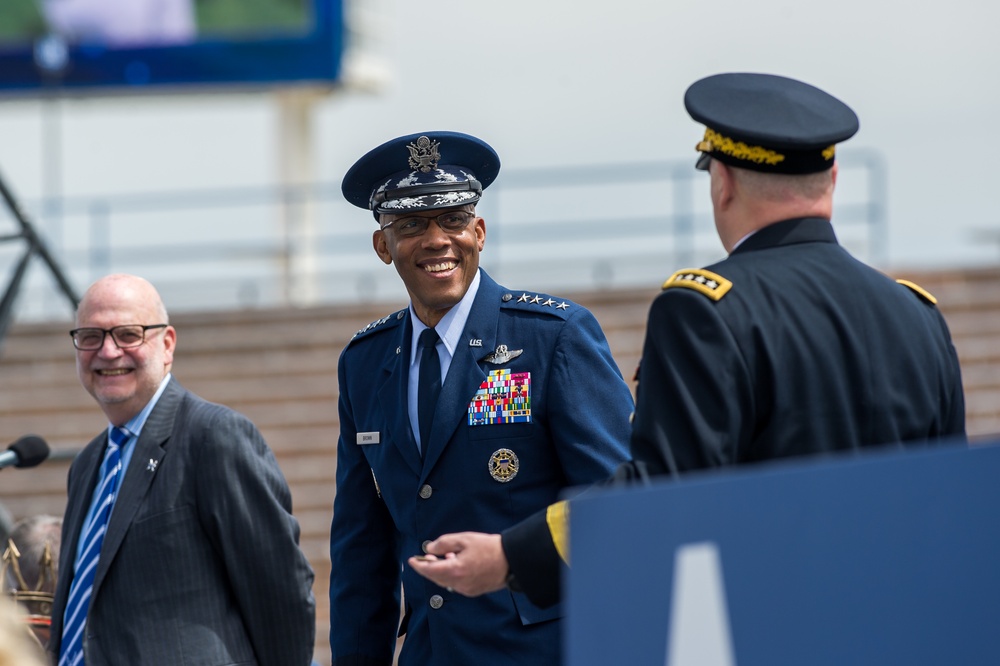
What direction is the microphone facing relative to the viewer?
to the viewer's right

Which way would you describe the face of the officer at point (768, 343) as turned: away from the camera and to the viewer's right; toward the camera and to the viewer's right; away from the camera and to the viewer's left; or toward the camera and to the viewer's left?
away from the camera and to the viewer's left

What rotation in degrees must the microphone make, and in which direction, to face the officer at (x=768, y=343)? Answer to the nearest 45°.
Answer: approximately 45° to its right

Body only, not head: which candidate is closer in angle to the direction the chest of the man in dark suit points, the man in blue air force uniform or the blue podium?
the blue podium

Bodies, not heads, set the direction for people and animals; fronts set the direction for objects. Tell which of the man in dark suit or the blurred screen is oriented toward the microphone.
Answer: the blurred screen

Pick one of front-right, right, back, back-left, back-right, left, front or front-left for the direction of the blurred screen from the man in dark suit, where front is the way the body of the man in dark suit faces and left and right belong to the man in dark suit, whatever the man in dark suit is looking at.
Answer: back-right

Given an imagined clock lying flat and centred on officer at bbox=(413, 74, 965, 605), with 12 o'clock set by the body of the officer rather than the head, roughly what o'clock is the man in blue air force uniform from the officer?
The man in blue air force uniform is roughly at 12 o'clock from the officer.

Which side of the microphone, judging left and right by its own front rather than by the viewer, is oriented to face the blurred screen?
left

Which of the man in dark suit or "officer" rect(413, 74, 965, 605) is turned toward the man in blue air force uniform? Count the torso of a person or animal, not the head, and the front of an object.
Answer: the officer

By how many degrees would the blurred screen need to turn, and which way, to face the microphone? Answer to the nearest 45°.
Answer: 0° — it already faces it

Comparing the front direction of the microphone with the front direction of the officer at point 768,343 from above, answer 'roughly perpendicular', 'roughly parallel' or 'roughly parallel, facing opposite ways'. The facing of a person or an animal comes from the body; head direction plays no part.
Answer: roughly perpendicular

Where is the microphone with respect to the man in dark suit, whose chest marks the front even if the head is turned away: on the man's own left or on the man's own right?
on the man's own right

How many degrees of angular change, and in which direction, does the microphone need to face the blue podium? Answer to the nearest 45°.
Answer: approximately 90° to its right
